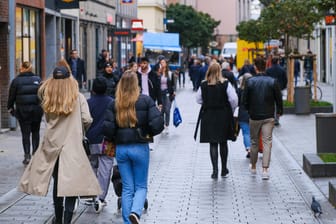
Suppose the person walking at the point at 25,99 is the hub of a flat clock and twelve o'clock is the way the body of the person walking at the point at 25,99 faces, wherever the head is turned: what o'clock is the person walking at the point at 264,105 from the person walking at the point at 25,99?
the person walking at the point at 264,105 is roughly at 4 o'clock from the person walking at the point at 25,99.

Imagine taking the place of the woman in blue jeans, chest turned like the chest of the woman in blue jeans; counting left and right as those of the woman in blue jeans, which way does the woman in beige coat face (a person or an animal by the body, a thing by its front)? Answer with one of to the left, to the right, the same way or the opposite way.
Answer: the same way

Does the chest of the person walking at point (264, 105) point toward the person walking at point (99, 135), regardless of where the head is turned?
no

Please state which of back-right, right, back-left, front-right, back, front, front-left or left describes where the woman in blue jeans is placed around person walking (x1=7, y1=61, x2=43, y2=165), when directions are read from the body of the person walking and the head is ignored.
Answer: back

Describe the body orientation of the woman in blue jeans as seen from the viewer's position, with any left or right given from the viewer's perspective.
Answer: facing away from the viewer

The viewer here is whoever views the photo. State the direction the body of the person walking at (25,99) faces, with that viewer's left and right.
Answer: facing away from the viewer

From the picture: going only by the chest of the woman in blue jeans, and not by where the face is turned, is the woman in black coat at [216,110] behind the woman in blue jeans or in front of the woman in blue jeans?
in front

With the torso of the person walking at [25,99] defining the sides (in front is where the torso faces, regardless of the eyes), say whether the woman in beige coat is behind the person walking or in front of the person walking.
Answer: behind

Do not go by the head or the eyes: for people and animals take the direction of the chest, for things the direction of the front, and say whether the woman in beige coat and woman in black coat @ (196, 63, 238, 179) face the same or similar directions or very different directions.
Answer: same or similar directions

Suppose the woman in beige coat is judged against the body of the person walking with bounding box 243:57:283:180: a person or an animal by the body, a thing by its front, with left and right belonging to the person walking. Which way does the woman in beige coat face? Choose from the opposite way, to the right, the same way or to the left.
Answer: the same way

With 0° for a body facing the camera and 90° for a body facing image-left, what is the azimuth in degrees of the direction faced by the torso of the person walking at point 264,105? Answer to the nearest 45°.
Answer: approximately 180°

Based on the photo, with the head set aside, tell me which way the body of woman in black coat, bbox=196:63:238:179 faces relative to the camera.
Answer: away from the camera

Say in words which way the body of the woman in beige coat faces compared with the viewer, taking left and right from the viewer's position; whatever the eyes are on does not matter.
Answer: facing away from the viewer

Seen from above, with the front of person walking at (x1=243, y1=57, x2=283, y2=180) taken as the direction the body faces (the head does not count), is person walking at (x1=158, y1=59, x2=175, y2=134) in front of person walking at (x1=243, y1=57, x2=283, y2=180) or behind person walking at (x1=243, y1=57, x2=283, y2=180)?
in front
